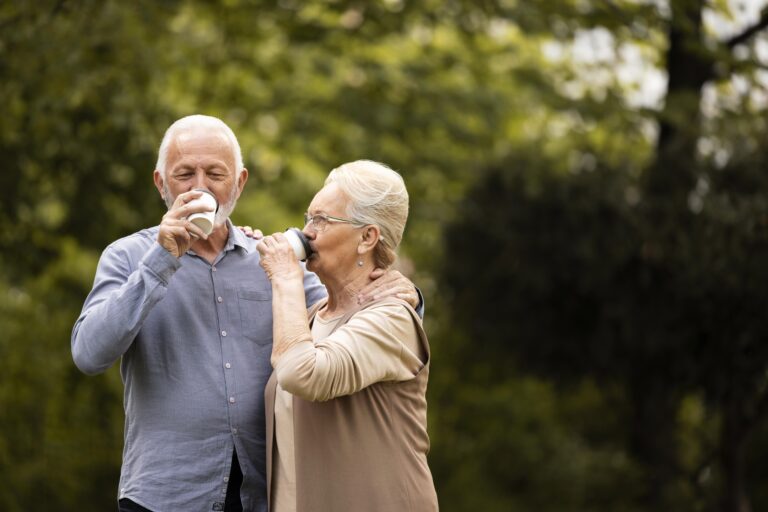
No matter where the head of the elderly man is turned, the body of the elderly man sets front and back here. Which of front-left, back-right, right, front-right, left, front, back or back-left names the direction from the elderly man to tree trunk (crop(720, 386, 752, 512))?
back-left

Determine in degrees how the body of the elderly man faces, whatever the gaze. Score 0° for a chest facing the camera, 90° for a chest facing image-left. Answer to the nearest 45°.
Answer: approximately 0°

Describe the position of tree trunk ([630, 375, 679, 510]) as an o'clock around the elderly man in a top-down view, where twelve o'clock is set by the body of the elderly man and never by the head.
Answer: The tree trunk is roughly at 7 o'clock from the elderly man.
